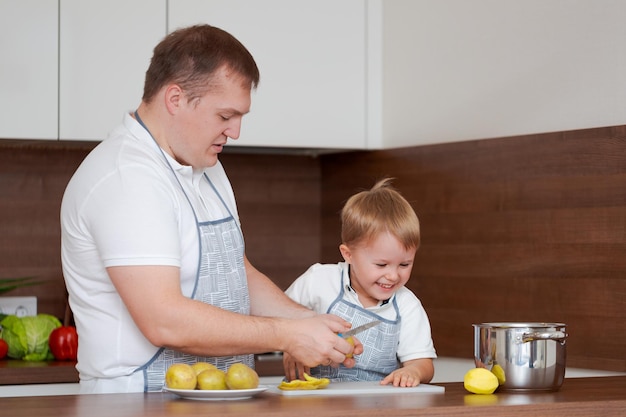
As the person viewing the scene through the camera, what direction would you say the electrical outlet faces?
facing the viewer

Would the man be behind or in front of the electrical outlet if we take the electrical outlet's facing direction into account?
in front

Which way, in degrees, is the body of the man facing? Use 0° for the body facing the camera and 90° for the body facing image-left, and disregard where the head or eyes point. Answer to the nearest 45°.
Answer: approximately 315°

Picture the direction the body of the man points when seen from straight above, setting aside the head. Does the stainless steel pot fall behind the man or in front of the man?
in front

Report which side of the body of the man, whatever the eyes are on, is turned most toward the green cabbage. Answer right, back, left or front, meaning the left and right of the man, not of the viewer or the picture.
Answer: back

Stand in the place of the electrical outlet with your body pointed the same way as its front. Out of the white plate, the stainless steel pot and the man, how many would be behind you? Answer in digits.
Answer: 0

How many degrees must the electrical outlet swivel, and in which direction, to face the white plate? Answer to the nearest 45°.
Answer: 0° — it already faces it

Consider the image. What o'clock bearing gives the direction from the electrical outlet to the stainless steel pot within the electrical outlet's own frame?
The stainless steel pot is roughly at 11 o'clock from the electrical outlet.

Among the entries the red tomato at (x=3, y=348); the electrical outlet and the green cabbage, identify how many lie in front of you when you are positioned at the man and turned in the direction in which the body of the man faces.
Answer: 0
